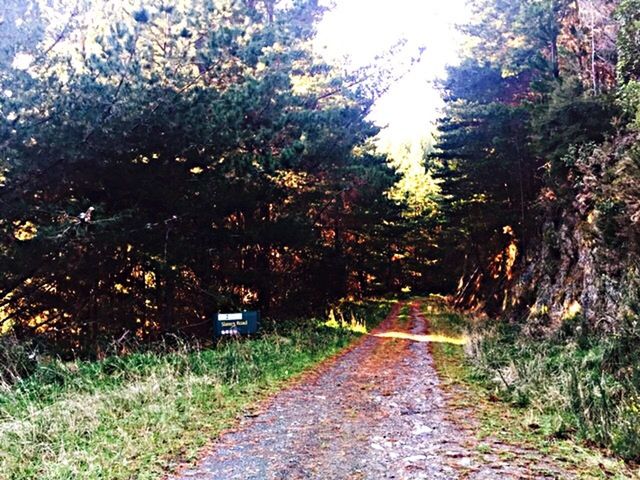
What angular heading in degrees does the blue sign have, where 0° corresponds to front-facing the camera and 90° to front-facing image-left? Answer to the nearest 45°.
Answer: approximately 0°
